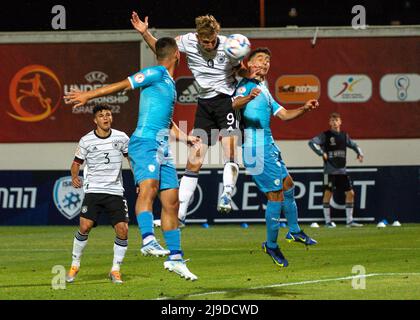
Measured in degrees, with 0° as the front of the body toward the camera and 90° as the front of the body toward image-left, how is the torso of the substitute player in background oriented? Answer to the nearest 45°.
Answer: approximately 0°
